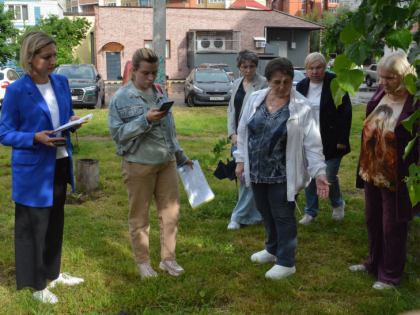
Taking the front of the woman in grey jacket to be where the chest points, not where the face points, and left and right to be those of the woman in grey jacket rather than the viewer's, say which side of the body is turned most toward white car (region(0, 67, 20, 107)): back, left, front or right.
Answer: right

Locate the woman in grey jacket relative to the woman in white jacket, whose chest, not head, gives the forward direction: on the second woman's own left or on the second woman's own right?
on the second woman's own right

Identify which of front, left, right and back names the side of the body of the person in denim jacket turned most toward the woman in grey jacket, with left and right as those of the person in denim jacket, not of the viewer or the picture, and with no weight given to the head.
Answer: left

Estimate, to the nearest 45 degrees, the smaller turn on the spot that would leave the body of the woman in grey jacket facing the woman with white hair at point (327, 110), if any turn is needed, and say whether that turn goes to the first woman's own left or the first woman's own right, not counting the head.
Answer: approximately 135° to the first woman's own left

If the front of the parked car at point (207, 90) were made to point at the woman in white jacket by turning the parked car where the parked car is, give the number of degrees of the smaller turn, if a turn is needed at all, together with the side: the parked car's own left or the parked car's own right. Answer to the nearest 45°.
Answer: approximately 45° to the parked car's own right

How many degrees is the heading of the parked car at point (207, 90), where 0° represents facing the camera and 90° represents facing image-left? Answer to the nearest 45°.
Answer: approximately 315°

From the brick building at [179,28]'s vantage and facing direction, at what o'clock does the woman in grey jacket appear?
The woman in grey jacket is roughly at 12 o'clock from the brick building.

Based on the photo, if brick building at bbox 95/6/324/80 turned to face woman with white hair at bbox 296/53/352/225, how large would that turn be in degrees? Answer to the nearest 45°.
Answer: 0° — it already faces them
